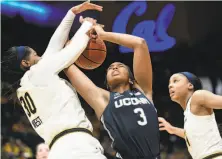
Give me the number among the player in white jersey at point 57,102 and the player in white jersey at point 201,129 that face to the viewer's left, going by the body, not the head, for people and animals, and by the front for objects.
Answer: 1

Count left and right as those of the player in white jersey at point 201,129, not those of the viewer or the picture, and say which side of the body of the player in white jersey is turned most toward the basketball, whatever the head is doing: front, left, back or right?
front

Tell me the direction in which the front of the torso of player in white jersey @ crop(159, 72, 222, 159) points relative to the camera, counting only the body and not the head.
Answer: to the viewer's left

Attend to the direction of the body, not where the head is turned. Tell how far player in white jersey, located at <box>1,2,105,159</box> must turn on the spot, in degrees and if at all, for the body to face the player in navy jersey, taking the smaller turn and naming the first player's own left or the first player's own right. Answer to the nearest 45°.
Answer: approximately 45° to the first player's own right

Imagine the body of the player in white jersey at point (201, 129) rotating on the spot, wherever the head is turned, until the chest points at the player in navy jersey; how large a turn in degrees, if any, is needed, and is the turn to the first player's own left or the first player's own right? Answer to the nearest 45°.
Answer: approximately 45° to the first player's own left

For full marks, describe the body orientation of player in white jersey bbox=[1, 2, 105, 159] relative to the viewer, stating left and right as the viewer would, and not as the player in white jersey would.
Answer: facing away from the viewer and to the right of the viewer

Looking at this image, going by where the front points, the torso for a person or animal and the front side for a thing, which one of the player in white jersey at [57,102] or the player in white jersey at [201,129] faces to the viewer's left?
the player in white jersey at [201,129]

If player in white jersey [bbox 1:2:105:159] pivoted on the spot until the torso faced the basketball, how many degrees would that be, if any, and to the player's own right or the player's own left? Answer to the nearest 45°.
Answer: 0° — they already face it
